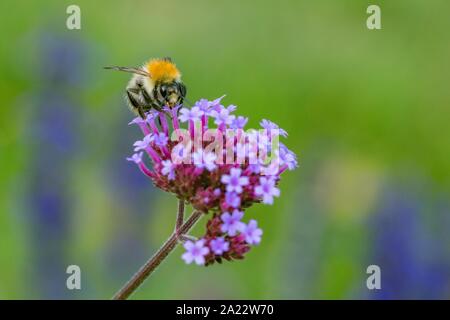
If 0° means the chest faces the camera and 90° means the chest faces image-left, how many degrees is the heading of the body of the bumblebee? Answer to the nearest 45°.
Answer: approximately 315°
